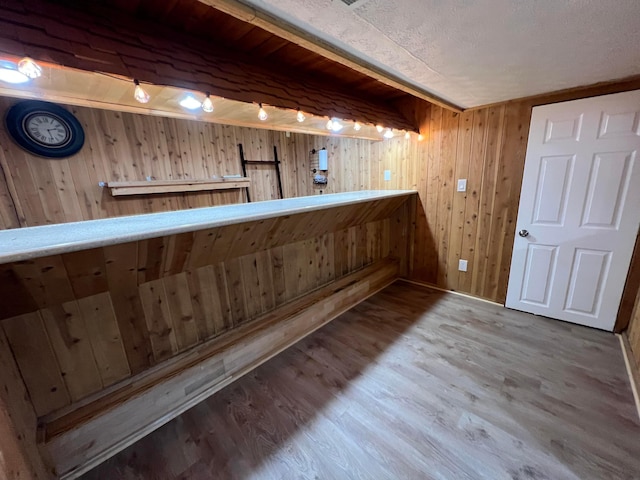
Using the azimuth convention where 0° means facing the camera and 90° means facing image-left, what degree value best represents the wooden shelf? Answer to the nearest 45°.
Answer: approximately 315°

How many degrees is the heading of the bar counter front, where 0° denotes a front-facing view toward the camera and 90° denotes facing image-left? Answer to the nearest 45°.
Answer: approximately 315°

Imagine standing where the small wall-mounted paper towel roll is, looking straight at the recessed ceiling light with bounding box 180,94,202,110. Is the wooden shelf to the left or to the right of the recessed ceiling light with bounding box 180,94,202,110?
right

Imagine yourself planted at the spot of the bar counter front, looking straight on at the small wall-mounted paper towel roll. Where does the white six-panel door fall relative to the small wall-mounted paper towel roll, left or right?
right

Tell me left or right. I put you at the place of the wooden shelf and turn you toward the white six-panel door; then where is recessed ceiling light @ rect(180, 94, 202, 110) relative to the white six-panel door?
right

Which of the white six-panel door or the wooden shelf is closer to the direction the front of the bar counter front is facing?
the white six-panel door

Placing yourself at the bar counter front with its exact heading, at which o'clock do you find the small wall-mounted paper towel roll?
The small wall-mounted paper towel roll is roughly at 9 o'clock from the bar counter front.
